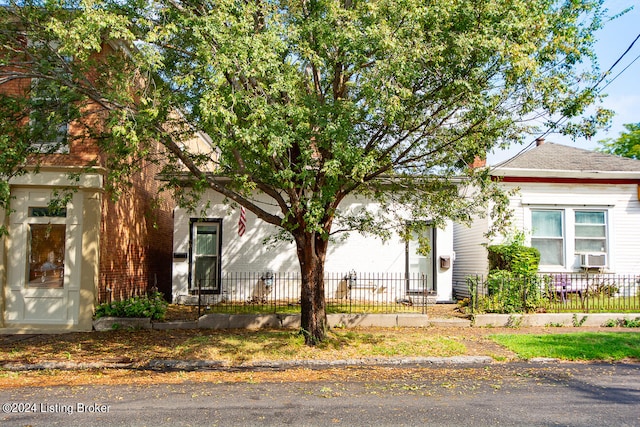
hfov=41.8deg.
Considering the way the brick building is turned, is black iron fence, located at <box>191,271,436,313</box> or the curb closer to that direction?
the curb

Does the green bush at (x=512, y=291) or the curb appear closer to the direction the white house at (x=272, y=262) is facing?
the curb

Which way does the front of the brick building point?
toward the camera

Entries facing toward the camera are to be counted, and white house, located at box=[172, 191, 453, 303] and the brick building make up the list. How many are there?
2

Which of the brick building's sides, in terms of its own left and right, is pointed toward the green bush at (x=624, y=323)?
left

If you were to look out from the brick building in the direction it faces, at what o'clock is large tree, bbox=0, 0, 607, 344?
The large tree is roughly at 11 o'clock from the brick building.

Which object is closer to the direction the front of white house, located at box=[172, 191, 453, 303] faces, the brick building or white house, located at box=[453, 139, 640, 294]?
the brick building

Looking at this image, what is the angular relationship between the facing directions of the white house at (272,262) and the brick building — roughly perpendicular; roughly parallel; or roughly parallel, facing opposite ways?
roughly parallel

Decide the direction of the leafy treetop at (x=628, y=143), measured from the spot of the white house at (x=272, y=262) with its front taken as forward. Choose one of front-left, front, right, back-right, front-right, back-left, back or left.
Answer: back-left

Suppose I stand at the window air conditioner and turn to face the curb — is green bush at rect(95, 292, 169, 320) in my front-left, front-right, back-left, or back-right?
front-right

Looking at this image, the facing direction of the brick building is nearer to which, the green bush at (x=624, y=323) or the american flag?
the green bush

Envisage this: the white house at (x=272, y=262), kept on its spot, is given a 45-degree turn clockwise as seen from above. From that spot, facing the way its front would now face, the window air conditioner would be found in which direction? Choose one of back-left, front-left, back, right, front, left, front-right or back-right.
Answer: back-left
